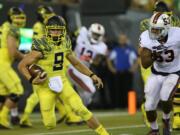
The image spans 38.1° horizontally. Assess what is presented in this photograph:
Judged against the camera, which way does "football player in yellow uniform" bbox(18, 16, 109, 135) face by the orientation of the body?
toward the camera

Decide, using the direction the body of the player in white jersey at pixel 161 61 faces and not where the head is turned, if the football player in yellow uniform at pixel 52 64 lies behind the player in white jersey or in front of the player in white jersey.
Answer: in front

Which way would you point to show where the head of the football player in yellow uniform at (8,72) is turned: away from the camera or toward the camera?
toward the camera

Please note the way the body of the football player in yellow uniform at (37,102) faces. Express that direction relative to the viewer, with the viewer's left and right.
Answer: facing to the right of the viewer

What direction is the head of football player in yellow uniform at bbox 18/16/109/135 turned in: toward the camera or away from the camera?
toward the camera

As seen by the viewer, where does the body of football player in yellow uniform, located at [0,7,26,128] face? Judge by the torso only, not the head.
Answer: to the viewer's right

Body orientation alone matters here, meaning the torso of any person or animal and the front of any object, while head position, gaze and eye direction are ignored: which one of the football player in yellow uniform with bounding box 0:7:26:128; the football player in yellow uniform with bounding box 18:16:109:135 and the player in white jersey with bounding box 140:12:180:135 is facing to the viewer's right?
the football player in yellow uniform with bounding box 0:7:26:128

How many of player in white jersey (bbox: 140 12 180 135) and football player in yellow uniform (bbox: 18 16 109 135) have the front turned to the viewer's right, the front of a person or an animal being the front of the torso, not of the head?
0
